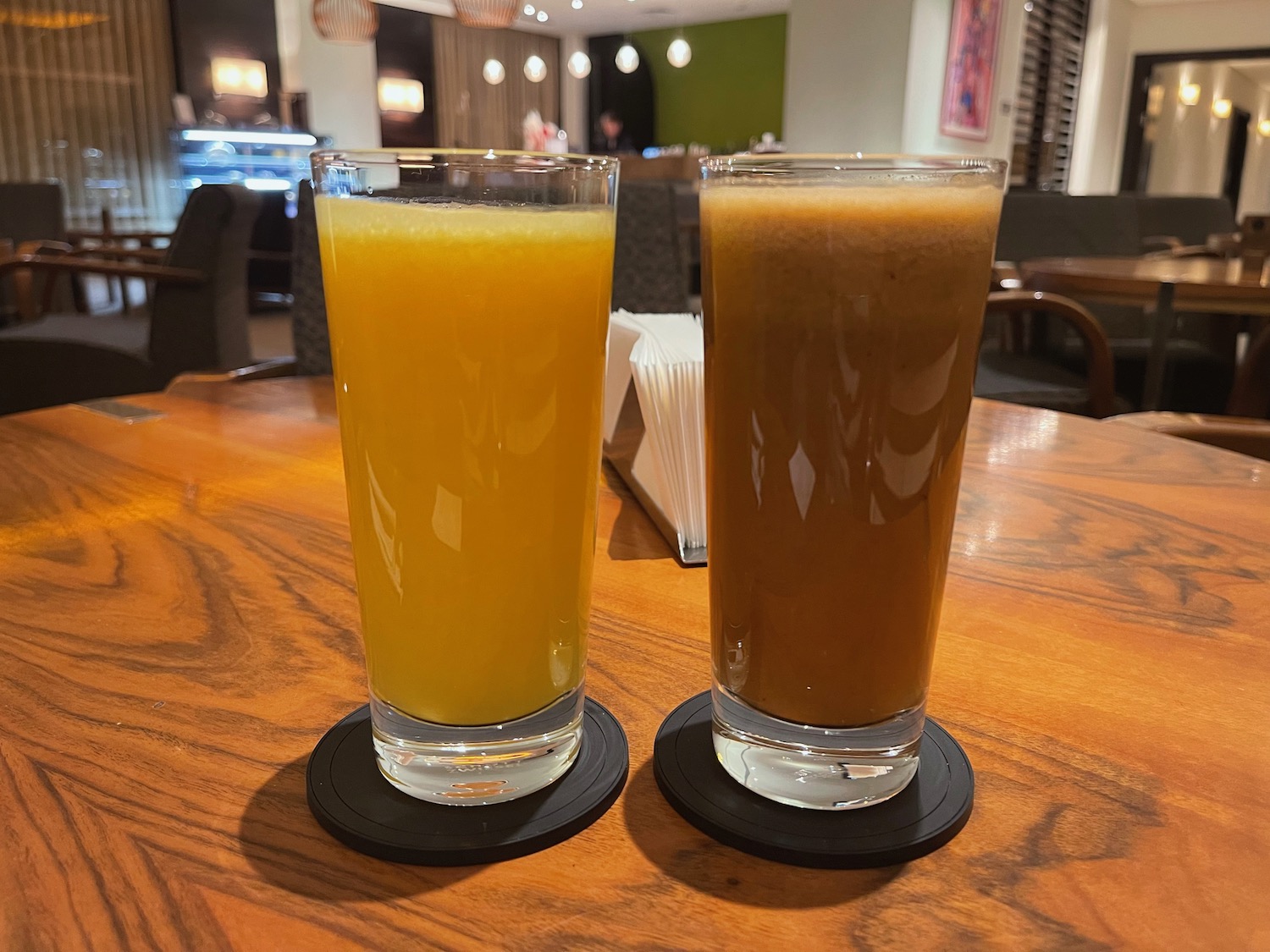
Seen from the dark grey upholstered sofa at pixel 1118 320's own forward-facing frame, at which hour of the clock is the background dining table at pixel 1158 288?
The background dining table is roughly at 12 o'clock from the dark grey upholstered sofa.

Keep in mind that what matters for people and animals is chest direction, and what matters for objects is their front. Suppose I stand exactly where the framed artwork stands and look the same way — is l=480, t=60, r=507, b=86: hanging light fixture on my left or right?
on my right

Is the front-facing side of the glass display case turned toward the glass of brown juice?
yes

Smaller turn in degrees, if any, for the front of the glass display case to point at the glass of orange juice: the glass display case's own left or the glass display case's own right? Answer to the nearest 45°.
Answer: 0° — it already faces it
